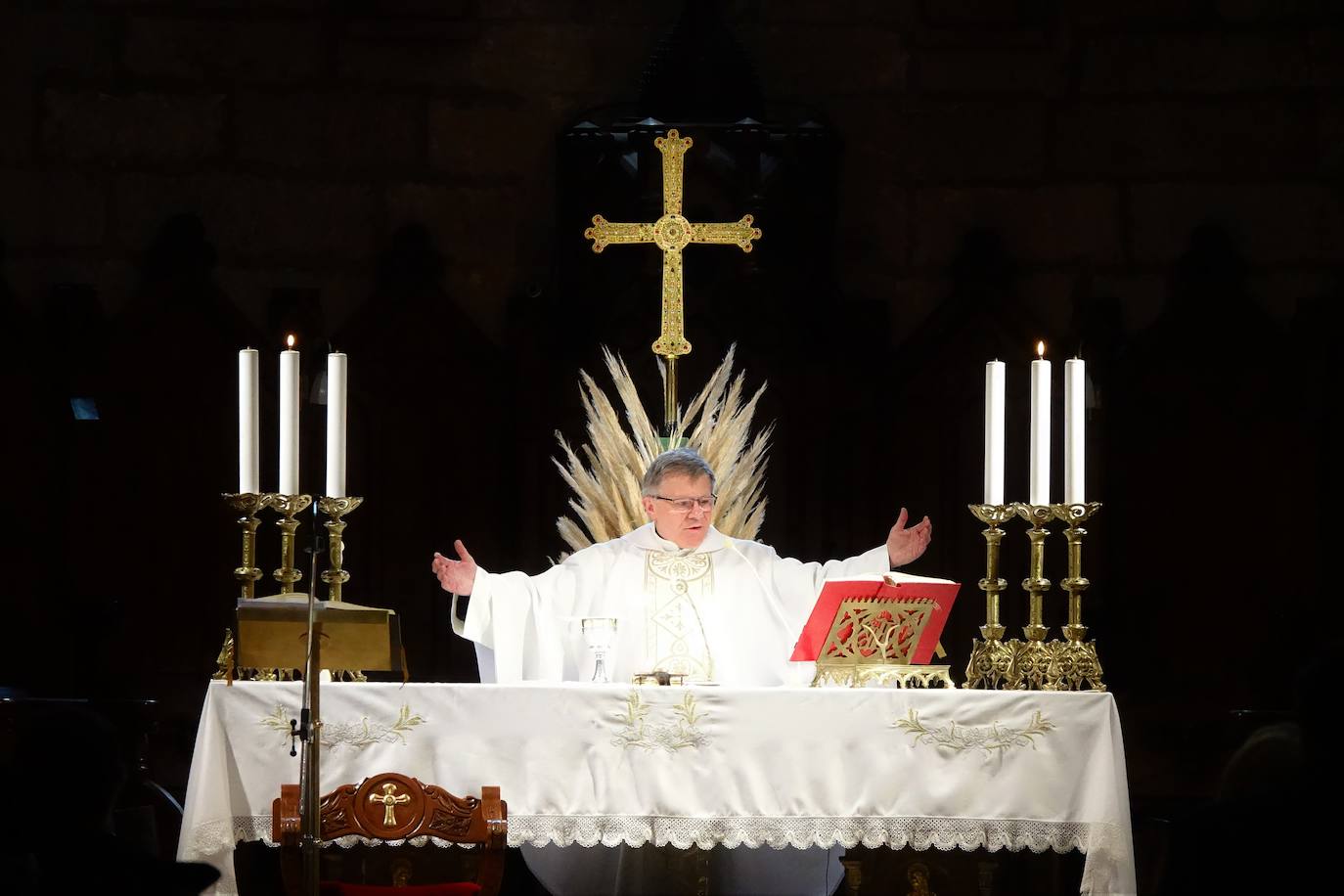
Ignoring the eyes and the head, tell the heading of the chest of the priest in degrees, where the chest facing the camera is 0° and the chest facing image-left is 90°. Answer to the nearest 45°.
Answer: approximately 0°

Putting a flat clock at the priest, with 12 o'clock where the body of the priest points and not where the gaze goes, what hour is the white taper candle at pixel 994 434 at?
The white taper candle is roughly at 10 o'clock from the priest.
